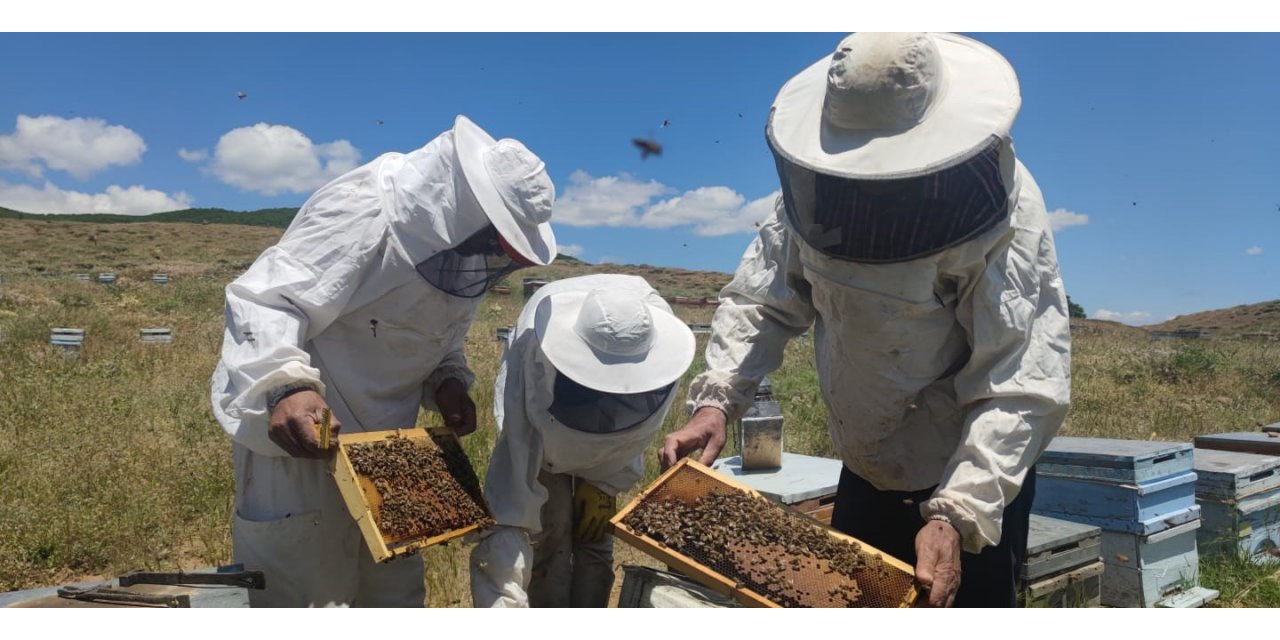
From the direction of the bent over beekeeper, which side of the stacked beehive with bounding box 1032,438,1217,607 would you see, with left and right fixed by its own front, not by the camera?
right

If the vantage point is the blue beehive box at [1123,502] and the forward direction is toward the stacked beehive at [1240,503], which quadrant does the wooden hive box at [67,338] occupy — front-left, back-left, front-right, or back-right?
back-left

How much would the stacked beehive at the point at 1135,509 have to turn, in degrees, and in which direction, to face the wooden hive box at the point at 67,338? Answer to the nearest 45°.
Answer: approximately 135° to its right

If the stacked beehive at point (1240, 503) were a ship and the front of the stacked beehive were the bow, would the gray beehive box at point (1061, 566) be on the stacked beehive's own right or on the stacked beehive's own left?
on the stacked beehive's own right

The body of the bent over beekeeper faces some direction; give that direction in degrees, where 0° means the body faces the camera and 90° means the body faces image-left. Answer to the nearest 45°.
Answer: approximately 315°

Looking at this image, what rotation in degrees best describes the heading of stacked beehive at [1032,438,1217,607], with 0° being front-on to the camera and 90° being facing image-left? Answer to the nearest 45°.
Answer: approximately 315°
